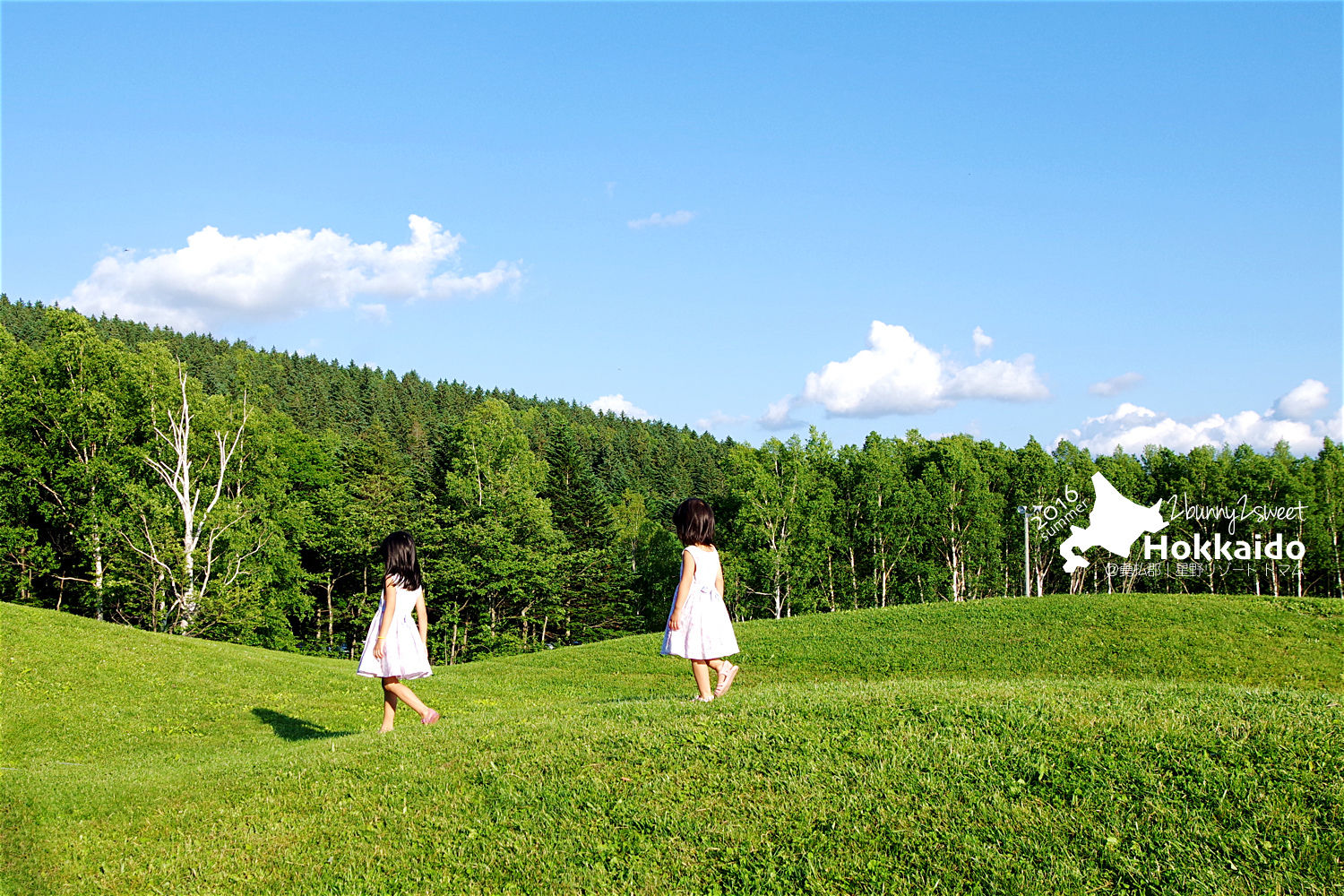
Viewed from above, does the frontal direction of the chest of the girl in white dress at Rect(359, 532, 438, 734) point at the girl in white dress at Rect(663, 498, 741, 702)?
no

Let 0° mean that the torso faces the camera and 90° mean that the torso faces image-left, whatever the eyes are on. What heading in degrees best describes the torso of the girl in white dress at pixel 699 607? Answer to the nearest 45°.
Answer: approximately 135°

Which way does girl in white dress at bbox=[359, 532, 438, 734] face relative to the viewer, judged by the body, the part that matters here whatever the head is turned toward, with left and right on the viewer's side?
facing away from the viewer and to the left of the viewer

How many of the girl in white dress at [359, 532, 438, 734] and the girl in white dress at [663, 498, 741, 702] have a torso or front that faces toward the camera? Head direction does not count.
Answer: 0

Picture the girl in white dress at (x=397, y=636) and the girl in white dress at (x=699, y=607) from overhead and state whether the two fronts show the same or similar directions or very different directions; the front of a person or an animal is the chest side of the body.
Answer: same or similar directions

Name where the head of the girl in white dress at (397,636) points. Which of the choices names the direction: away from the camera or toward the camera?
away from the camera
